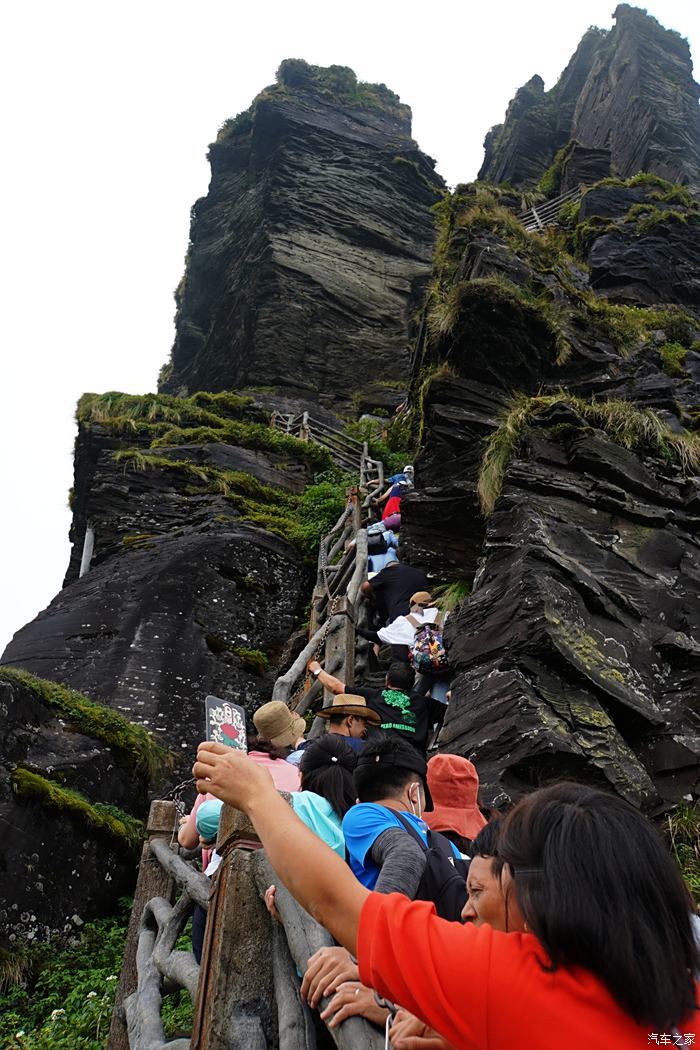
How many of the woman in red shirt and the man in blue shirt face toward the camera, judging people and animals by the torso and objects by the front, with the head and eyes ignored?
0

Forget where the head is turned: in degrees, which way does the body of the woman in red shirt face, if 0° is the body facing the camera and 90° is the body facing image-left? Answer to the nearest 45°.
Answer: approximately 135°

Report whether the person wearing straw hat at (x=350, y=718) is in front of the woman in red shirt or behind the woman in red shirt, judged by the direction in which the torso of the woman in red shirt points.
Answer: in front

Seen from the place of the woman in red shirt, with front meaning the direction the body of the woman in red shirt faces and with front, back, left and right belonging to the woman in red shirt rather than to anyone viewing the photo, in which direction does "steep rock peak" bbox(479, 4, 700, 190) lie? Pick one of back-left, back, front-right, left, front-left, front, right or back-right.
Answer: front-right

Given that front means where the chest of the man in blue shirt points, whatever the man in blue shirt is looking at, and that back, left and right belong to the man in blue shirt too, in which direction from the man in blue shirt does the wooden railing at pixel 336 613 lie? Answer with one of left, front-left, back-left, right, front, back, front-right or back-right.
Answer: front-left

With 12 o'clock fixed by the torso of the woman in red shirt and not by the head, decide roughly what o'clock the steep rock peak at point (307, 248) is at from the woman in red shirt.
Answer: The steep rock peak is roughly at 1 o'clock from the woman in red shirt.

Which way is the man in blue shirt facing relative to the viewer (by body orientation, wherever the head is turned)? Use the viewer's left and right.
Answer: facing away from the viewer and to the right of the viewer
